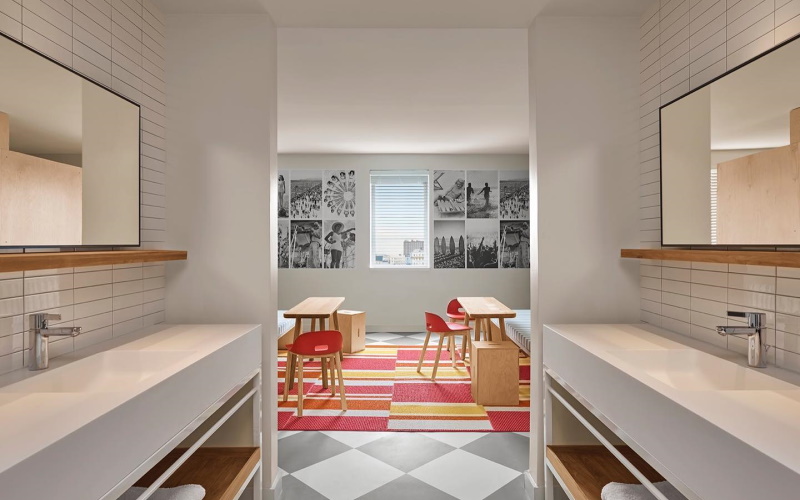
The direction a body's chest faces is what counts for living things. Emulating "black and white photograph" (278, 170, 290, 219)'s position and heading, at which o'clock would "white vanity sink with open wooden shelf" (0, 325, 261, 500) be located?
The white vanity sink with open wooden shelf is roughly at 12 o'clock from the black and white photograph.

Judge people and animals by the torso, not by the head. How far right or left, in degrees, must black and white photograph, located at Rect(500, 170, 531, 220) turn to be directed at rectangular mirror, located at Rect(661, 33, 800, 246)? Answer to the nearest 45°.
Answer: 0° — it already faces it

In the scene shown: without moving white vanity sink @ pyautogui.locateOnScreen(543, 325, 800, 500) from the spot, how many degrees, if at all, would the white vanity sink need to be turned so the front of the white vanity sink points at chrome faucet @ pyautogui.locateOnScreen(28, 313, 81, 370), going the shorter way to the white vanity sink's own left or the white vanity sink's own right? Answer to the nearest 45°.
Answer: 0° — it already faces it

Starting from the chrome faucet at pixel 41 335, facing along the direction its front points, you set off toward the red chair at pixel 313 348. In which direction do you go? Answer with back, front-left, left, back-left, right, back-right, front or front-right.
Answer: front-left

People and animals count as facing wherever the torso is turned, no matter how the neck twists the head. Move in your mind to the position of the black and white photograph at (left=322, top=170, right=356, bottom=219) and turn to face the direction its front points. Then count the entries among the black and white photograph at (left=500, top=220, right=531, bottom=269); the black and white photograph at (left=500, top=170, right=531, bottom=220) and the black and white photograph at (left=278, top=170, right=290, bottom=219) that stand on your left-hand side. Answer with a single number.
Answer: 2

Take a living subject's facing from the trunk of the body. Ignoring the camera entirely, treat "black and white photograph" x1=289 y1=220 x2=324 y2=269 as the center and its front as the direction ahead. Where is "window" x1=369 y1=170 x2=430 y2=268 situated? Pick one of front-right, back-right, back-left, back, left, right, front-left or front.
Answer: left

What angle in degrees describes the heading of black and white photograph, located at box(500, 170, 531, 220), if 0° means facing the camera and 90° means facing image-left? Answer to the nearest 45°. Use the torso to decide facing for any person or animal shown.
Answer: approximately 0°

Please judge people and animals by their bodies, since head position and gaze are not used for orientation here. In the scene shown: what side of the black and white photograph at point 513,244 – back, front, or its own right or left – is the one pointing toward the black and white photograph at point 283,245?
right

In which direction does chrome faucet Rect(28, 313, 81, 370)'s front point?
to the viewer's right

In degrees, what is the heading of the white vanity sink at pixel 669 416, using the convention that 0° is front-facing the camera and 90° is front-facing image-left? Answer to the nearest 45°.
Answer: approximately 45°
